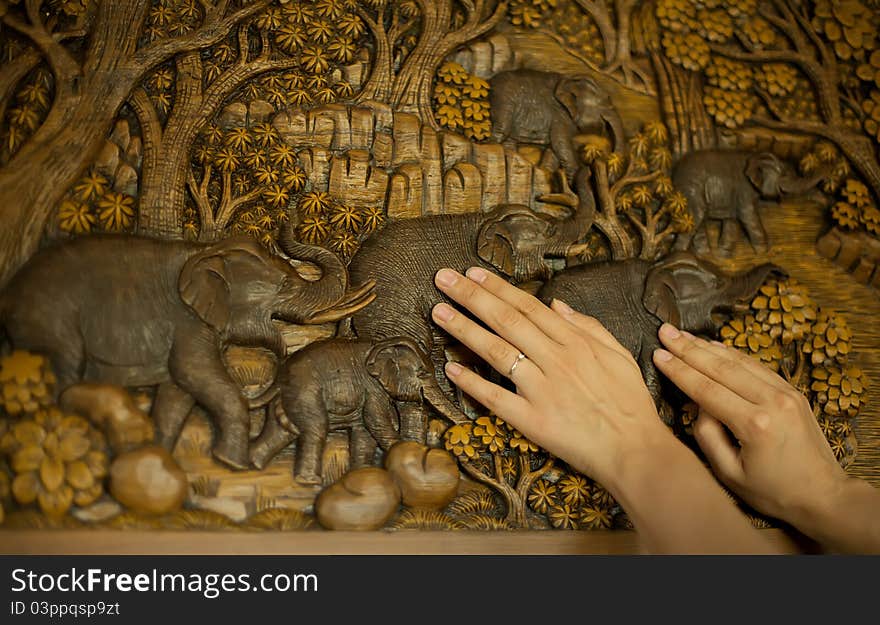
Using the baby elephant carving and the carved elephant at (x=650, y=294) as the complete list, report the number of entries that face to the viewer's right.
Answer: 2

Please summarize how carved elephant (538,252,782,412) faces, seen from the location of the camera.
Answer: facing to the right of the viewer

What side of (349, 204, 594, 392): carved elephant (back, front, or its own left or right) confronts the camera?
right

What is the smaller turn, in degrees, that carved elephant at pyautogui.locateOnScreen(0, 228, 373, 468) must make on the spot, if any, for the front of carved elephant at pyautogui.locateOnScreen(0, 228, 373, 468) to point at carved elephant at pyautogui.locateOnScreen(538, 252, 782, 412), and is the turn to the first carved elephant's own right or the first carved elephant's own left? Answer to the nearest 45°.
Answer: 0° — it already faces it

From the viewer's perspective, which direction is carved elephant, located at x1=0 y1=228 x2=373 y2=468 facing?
to the viewer's right

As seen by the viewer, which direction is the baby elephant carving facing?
to the viewer's right
